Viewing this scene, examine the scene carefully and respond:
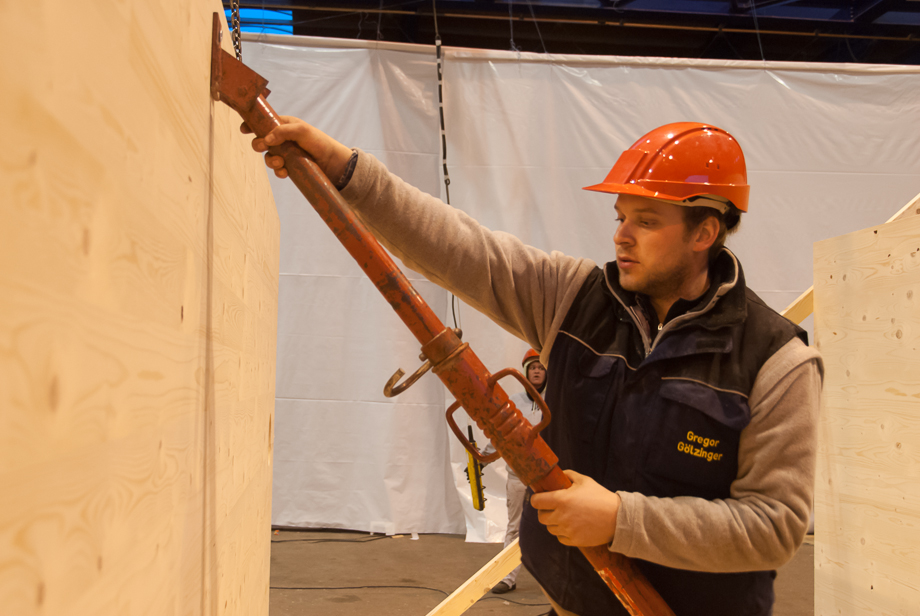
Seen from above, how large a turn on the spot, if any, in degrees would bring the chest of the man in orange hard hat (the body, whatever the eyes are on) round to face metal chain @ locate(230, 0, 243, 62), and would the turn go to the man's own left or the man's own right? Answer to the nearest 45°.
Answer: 0° — they already face it

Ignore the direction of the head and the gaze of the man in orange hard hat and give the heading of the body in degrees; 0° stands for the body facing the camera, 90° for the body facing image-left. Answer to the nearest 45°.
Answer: approximately 45°

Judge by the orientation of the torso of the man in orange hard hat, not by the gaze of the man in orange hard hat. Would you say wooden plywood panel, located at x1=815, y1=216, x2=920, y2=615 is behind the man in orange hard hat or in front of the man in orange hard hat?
behind

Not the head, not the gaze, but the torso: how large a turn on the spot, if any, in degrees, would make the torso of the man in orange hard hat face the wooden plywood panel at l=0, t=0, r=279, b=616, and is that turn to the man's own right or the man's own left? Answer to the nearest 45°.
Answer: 0° — they already face it

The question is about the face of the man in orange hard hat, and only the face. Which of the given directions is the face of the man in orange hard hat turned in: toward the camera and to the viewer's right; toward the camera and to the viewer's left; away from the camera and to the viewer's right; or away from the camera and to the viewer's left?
toward the camera and to the viewer's left
